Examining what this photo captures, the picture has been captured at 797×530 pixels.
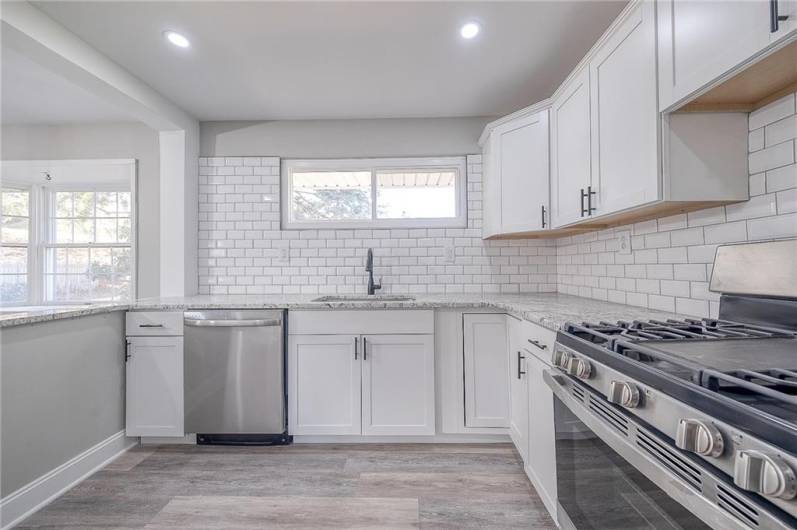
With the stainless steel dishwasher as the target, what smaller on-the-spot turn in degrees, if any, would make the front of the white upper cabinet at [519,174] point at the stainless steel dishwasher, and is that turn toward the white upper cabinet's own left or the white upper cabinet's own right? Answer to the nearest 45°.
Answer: approximately 45° to the white upper cabinet's own right

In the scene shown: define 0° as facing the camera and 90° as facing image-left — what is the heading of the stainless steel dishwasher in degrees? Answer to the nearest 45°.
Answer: approximately 0°

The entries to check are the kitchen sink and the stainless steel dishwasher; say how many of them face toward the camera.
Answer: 2

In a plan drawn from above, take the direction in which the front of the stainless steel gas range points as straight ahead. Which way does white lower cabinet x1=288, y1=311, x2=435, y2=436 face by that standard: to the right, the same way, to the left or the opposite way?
to the left

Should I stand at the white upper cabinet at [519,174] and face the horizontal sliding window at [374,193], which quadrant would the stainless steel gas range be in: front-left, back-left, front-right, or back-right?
back-left

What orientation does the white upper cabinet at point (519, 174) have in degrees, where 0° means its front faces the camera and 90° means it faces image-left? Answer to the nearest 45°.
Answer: approximately 45°

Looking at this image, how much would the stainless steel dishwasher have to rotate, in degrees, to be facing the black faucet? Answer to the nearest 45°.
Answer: approximately 90° to its left
